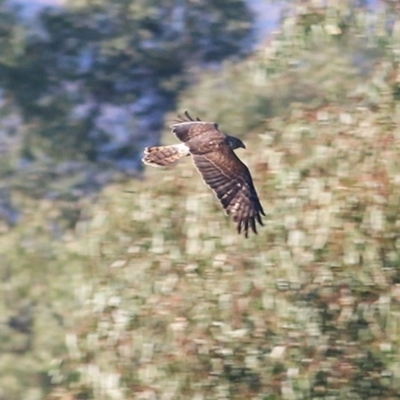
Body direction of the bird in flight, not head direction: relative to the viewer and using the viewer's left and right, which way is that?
facing to the right of the viewer
